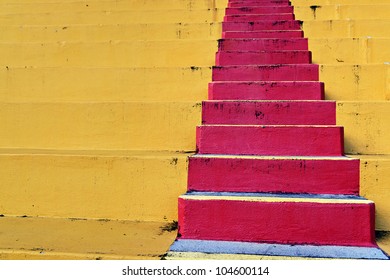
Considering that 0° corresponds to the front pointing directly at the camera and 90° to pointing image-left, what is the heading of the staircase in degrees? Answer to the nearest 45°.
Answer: approximately 0°
